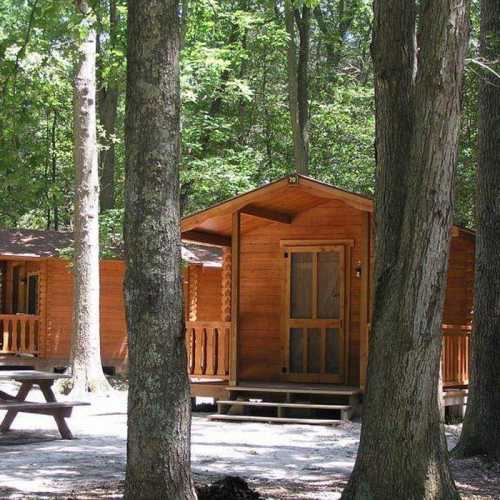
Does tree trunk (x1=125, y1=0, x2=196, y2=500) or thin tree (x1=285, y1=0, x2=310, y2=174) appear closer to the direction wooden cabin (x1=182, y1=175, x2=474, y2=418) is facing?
the tree trunk

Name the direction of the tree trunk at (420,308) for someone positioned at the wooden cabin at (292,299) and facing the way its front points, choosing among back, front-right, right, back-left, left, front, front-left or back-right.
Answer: front

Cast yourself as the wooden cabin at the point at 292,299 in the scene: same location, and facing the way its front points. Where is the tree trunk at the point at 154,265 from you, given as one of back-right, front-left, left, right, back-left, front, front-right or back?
front

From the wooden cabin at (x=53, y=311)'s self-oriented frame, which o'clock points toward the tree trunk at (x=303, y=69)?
The tree trunk is roughly at 7 o'clock from the wooden cabin.

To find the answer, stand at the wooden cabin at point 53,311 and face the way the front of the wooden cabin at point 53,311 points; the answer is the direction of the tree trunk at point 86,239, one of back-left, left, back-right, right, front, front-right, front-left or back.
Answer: front-left

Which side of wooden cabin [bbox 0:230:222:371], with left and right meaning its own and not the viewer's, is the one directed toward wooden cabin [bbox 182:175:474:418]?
left

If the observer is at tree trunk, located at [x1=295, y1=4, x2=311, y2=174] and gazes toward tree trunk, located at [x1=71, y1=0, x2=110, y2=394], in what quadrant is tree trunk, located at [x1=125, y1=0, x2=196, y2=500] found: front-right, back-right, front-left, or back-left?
front-left

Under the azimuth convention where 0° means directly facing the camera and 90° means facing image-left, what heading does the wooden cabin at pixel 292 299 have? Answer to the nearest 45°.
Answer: approximately 0°

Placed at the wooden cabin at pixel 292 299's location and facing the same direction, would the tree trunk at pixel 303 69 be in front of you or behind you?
behind

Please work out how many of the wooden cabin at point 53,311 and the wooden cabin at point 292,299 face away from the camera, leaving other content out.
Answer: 0

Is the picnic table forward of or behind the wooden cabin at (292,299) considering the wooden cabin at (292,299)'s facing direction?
forward

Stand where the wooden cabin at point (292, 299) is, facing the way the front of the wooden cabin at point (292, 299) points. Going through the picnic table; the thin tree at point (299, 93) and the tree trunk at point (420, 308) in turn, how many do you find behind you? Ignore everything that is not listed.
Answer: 1

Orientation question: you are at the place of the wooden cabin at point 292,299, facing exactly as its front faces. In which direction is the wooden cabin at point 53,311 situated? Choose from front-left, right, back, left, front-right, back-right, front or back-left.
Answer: back-right

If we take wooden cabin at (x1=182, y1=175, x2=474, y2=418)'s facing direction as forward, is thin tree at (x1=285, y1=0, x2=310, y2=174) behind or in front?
behind

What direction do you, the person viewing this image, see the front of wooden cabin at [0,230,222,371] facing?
facing the viewer and to the left of the viewer

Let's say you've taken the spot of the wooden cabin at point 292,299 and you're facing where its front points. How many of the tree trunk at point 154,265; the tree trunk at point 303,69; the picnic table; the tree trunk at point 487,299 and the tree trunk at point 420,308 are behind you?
1
